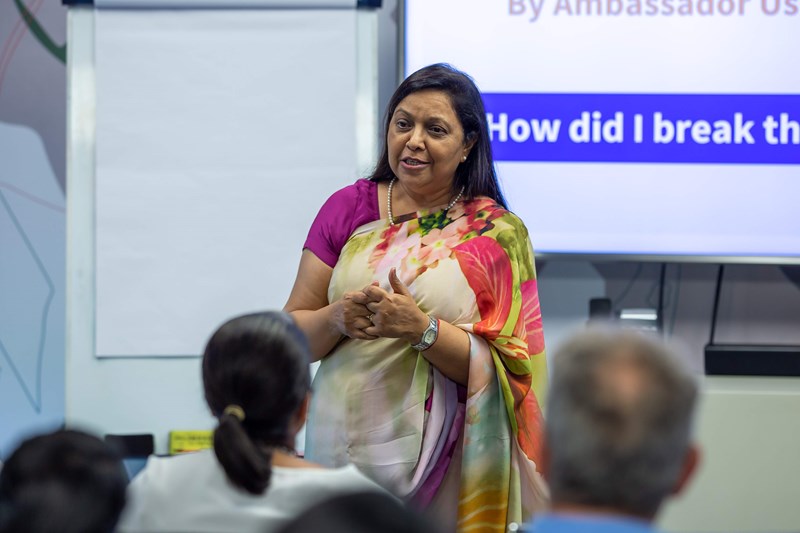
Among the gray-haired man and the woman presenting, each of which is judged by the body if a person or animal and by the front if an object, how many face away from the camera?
1

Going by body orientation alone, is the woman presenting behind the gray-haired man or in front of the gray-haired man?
in front

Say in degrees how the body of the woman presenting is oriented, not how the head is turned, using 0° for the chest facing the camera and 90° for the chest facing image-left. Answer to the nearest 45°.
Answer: approximately 45°

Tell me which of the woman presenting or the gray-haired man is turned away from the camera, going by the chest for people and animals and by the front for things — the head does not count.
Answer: the gray-haired man

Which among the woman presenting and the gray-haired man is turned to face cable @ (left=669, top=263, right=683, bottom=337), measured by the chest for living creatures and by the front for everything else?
the gray-haired man

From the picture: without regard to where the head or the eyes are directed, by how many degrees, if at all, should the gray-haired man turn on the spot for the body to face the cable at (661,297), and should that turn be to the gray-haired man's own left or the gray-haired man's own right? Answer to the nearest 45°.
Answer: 0° — they already face it

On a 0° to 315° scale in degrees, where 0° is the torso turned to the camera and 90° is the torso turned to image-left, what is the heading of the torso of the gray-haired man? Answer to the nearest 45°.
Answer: approximately 180°

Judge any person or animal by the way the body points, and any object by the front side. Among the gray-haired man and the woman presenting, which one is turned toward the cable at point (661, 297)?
the gray-haired man

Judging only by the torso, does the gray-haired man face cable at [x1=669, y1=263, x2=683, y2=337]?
yes

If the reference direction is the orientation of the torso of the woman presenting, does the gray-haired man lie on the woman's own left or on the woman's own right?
on the woman's own left

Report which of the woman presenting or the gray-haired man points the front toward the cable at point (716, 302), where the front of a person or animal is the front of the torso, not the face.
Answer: the gray-haired man

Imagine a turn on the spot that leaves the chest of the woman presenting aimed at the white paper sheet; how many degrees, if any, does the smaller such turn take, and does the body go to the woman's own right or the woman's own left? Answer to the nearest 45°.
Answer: approximately 90° to the woman's own right

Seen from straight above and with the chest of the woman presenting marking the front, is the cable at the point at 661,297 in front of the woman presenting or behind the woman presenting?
behind

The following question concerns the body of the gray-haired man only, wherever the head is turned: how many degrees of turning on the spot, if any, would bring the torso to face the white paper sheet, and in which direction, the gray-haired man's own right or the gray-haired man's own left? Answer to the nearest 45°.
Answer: approximately 45° to the gray-haired man's own left

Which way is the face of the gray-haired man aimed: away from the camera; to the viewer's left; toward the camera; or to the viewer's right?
away from the camera
